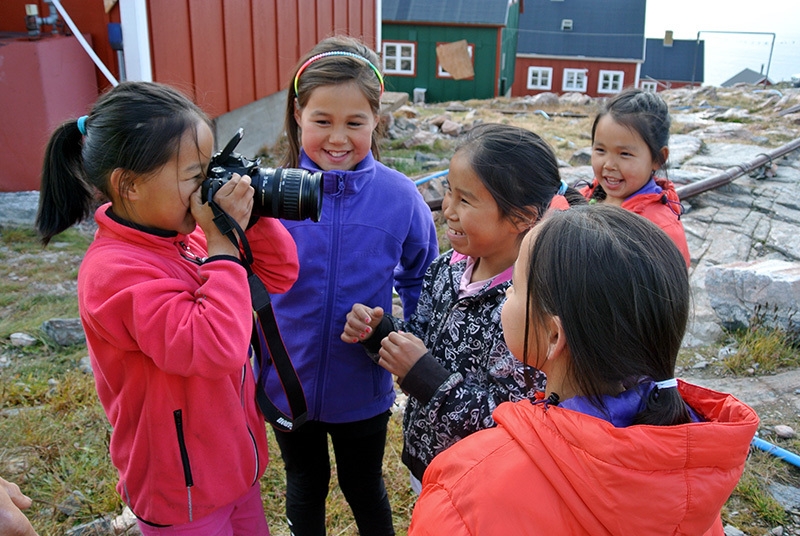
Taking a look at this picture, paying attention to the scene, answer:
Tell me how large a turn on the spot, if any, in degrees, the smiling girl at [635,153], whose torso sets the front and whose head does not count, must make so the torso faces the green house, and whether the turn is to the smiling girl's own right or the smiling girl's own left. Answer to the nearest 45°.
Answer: approximately 135° to the smiling girl's own right

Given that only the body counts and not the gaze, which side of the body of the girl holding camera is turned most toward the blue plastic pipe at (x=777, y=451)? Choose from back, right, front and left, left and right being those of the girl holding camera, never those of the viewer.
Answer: front

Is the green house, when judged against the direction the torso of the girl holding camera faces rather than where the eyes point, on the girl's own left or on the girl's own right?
on the girl's own left

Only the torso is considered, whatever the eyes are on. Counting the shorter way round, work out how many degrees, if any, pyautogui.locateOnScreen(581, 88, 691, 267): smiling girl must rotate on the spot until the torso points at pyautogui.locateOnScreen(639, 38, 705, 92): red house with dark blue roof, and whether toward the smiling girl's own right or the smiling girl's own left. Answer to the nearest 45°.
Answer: approximately 135° to the smiling girl's own right

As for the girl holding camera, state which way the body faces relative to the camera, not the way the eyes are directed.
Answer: to the viewer's right

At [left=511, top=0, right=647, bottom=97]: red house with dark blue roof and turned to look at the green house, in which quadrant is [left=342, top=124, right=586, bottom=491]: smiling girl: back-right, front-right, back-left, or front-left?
front-left

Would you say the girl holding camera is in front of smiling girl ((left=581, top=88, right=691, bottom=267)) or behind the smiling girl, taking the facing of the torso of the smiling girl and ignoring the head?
in front

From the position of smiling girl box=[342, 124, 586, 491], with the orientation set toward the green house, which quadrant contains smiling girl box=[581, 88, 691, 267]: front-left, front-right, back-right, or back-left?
front-right

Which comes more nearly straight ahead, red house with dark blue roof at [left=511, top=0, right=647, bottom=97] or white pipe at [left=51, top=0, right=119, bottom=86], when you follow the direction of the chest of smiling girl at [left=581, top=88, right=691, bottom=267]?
the white pipe

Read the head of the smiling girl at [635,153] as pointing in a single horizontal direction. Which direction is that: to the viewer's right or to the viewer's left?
to the viewer's left

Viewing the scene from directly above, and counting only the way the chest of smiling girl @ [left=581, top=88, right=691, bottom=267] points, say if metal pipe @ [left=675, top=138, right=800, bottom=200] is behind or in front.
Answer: behind

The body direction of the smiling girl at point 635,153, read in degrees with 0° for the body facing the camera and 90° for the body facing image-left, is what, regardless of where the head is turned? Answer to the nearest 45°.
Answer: approximately 45°

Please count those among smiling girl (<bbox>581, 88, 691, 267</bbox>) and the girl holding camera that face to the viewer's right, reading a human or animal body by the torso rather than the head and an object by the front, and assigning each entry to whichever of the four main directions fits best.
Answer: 1

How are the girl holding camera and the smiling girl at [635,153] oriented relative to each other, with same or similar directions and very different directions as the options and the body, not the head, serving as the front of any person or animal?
very different directions

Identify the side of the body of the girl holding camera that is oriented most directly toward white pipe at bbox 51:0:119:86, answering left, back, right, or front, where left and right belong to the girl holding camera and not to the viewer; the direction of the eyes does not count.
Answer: left
